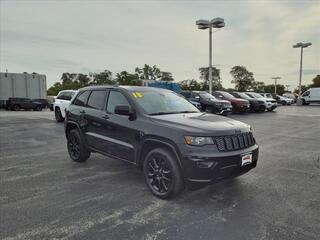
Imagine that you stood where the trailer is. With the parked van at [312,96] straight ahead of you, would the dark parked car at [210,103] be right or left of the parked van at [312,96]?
right

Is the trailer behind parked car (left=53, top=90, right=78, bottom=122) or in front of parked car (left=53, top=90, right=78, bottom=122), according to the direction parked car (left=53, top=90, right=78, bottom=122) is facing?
behind
